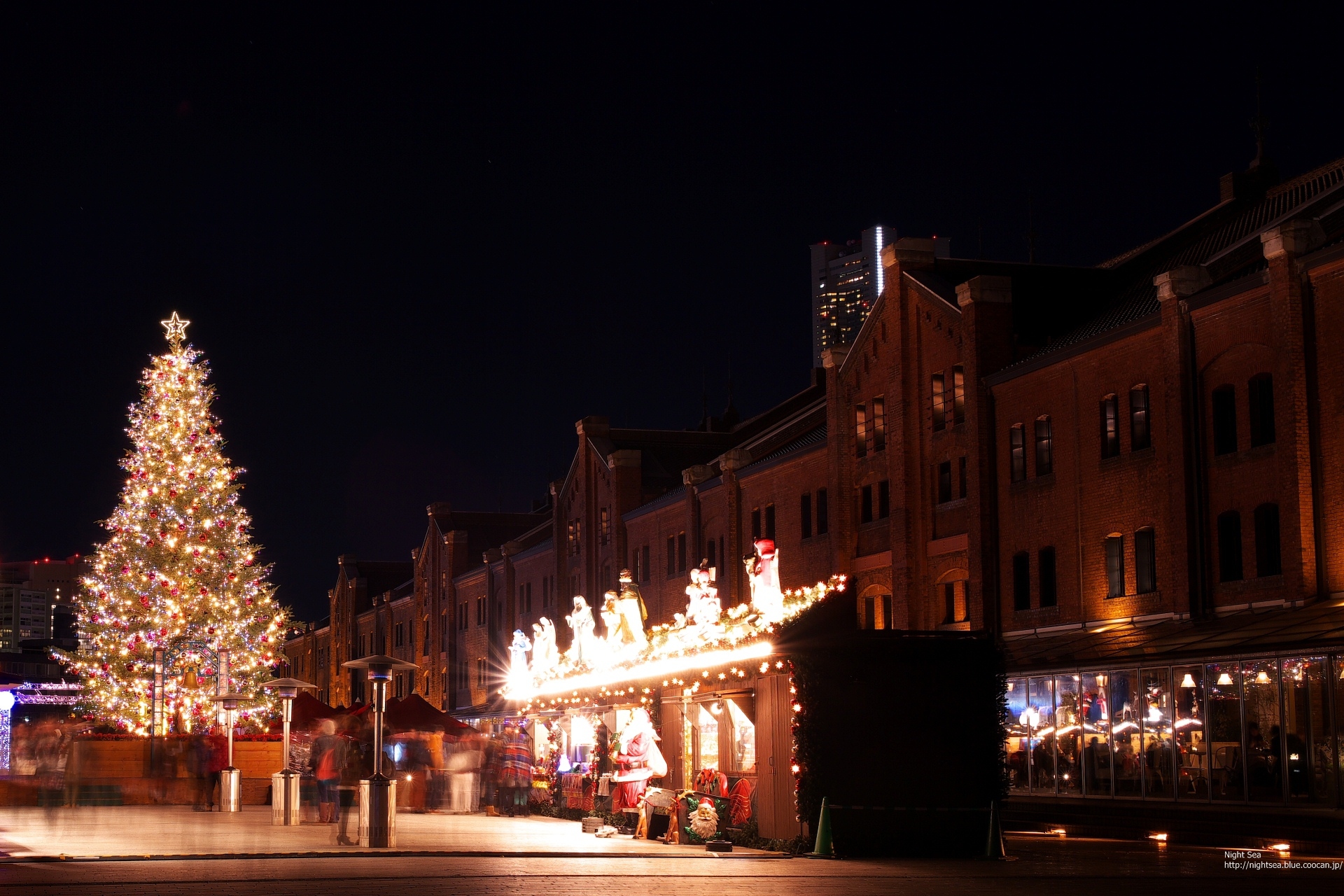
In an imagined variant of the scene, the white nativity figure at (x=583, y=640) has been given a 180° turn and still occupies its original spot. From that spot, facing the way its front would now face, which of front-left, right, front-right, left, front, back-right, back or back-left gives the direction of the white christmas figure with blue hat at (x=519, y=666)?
front-left

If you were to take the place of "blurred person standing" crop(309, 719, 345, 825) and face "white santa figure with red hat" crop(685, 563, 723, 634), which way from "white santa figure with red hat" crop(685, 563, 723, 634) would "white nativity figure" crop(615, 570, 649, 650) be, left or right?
left

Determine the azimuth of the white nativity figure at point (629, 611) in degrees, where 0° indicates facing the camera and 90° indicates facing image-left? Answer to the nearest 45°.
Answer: approximately 45°

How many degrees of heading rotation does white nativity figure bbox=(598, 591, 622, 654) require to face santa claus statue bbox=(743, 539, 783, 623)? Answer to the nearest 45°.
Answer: approximately 45° to its left

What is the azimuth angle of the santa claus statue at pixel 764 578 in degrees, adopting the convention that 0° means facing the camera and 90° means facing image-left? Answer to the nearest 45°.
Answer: approximately 45°

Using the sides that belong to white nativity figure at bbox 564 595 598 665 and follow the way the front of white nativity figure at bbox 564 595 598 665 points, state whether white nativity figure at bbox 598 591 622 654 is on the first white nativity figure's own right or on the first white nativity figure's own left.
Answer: on the first white nativity figure's own left

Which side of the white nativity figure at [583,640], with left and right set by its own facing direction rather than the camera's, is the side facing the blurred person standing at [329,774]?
front

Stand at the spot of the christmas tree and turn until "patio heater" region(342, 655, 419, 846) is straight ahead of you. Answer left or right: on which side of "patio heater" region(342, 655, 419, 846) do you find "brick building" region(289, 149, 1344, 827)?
left

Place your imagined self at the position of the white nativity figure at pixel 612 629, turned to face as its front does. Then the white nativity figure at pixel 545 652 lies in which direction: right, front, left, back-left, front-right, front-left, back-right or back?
back-right

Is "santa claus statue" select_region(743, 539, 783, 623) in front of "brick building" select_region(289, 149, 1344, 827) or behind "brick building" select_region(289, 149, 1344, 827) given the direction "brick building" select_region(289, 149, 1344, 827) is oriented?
in front
